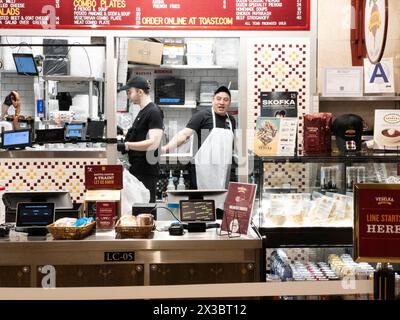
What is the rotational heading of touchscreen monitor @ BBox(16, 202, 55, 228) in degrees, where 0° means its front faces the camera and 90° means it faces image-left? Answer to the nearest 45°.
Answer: approximately 0°

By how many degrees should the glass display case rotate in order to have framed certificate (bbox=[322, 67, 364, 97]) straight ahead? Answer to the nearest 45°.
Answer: approximately 180°

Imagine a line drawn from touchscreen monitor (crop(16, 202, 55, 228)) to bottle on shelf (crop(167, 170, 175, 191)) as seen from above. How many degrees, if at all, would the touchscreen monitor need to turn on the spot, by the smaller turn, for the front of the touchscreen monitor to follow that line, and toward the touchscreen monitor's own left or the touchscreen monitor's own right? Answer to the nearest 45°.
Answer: approximately 135° to the touchscreen monitor's own left

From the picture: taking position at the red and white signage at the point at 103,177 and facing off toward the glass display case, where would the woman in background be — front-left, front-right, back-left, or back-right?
back-left

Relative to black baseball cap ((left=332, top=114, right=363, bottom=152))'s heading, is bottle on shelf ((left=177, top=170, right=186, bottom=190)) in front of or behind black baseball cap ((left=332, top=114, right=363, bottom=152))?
behind
